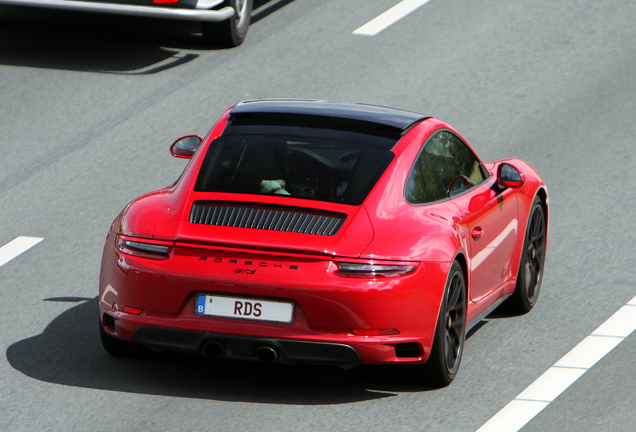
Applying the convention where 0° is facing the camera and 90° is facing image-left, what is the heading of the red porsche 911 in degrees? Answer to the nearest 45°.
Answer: approximately 225°

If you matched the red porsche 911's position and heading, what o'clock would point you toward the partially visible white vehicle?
The partially visible white vehicle is roughly at 10 o'clock from the red porsche 911.

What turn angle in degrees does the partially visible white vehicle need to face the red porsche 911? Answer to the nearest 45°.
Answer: approximately 135° to its right

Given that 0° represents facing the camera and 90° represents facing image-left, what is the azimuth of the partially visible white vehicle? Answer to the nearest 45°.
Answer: approximately 225°

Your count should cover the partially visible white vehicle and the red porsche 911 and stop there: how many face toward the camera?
0
